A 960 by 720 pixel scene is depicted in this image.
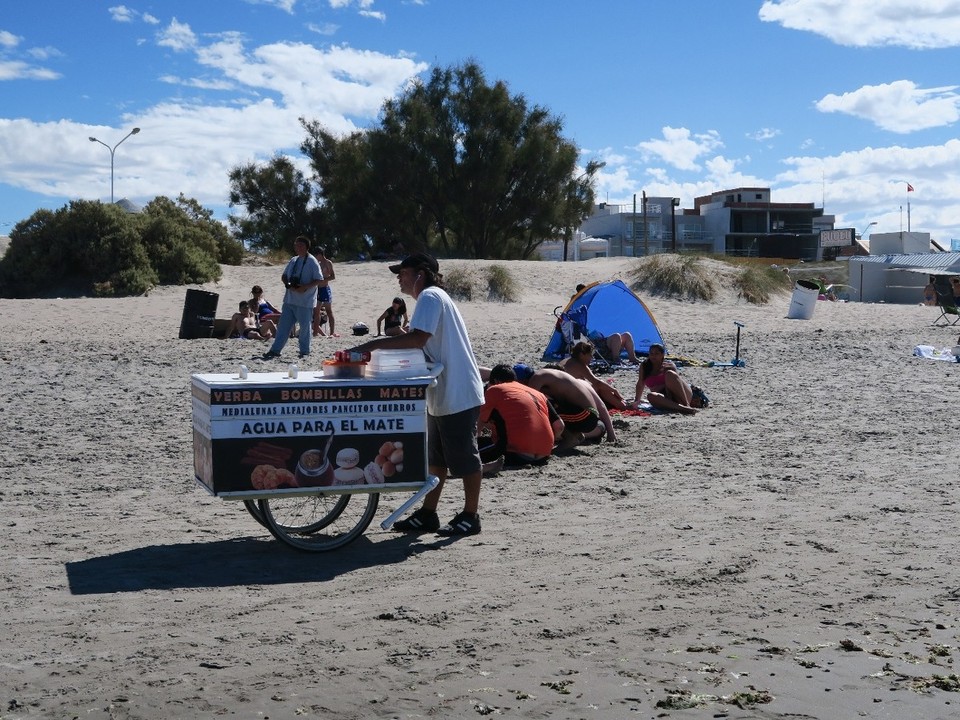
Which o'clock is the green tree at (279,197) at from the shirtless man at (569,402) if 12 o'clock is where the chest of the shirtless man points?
The green tree is roughly at 1 o'clock from the shirtless man.

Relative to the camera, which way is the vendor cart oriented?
to the viewer's left

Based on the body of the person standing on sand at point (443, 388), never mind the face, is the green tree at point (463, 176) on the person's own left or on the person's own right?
on the person's own right

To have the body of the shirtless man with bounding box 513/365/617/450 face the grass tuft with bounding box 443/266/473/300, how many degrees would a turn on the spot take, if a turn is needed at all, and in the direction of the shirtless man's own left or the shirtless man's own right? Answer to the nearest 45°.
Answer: approximately 45° to the shirtless man's own right

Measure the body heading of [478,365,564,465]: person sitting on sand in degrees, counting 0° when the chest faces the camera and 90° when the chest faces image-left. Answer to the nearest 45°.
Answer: approximately 135°

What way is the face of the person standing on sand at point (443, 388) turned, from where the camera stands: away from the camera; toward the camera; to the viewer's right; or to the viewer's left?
to the viewer's left

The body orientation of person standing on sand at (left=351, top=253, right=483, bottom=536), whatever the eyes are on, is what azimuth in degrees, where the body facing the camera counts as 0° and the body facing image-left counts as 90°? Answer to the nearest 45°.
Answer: approximately 90°

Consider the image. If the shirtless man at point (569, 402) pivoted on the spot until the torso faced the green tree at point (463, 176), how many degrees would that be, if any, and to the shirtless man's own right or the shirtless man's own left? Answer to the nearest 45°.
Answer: approximately 45° to the shirtless man's own right

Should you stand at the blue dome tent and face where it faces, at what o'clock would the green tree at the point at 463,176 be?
The green tree is roughly at 4 o'clock from the blue dome tent.

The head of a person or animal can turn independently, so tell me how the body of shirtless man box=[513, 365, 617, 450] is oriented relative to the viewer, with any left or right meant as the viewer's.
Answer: facing away from the viewer and to the left of the viewer

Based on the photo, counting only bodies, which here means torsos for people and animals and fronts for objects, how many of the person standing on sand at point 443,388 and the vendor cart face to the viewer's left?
2

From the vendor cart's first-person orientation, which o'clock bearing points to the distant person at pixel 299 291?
The distant person is roughly at 3 o'clock from the vendor cart.

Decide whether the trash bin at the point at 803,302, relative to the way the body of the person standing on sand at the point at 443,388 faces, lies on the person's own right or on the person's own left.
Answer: on the person's own right
